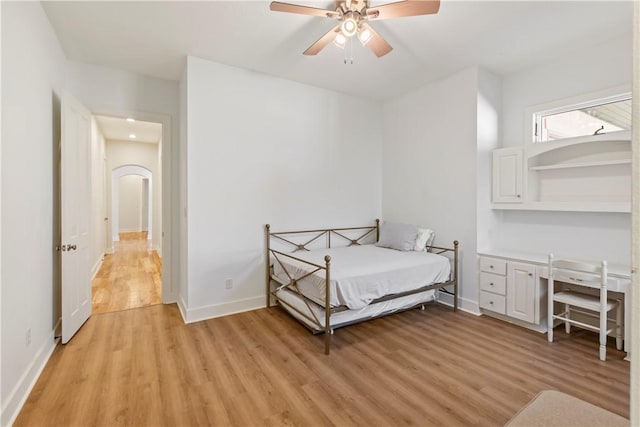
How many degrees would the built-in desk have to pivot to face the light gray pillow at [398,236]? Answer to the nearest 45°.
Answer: approximately 45° to its right

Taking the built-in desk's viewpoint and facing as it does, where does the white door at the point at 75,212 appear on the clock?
The white door is roughly at 12 o'clock from the built-in desk.

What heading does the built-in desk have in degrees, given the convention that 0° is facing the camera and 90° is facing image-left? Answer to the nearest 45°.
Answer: approximately 45°

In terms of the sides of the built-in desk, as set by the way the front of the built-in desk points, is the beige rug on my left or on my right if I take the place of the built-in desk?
on my left

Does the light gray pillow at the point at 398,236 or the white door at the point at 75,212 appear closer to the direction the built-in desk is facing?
the white door

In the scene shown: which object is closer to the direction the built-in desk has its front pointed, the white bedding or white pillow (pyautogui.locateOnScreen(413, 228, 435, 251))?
the white bedding
